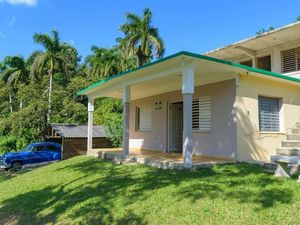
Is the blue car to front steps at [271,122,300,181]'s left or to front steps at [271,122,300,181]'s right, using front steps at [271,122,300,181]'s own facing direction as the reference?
on its right

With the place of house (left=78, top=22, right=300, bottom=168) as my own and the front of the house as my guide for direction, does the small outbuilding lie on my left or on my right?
on my right

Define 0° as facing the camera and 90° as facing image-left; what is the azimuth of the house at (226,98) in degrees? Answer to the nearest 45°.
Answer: approximately 45°

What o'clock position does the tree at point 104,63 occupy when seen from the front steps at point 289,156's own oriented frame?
The tree is roughly at 3 o'clock from the front steps.

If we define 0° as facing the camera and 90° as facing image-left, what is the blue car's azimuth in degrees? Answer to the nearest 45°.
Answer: approximately 45°

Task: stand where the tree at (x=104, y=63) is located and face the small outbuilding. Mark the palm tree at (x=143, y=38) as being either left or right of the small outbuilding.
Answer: left

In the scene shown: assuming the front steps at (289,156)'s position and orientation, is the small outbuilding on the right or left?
on its right

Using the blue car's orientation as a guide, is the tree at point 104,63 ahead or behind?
behind

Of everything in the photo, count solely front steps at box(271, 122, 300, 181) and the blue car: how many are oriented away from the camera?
0

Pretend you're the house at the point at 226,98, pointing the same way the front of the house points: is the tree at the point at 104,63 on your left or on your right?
on your right

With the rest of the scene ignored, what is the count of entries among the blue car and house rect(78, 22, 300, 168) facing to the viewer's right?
0

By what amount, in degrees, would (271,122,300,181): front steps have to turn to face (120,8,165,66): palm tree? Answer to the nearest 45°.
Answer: approximately 90° to its right

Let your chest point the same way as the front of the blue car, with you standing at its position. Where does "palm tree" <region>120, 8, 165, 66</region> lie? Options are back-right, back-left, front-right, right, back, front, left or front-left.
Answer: back

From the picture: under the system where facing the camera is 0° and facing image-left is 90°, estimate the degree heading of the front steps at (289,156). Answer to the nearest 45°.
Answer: approximately 45°

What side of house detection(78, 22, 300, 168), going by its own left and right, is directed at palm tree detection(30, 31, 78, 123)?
right
